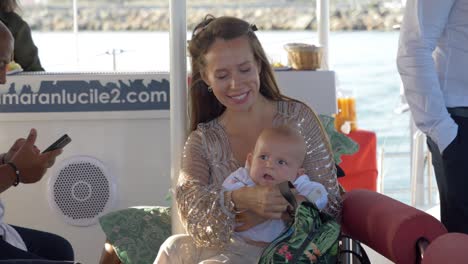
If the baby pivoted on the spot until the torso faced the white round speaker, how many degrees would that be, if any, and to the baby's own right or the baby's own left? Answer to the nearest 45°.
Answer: approximately 135° to the baby's own right

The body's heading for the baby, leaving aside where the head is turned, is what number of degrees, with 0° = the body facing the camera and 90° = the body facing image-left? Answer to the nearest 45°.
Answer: approximately 0°

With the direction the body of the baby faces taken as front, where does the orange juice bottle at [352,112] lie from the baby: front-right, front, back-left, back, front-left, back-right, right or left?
back

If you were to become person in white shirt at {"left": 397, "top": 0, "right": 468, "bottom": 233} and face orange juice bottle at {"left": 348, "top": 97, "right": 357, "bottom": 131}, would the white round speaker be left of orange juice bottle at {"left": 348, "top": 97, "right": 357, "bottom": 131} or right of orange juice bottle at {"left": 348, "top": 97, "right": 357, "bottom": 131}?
left

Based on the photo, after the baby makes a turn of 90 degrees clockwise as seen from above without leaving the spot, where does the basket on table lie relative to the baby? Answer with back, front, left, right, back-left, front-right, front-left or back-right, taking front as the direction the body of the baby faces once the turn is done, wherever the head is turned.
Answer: right

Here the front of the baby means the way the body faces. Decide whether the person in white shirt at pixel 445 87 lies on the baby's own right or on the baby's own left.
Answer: on the baby's own left

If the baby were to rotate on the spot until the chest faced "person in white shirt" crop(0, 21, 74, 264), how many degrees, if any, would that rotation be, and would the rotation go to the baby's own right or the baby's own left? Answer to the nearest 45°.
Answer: approximately 90° to the baby's own right

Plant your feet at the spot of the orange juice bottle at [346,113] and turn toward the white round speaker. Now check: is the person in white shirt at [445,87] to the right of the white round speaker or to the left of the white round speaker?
left

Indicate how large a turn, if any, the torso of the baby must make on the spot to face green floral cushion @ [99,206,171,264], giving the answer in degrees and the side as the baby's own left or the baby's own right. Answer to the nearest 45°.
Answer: approximately 135° to the baby's own right
